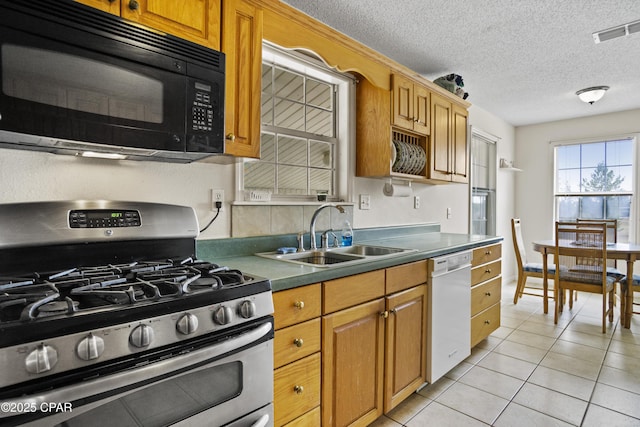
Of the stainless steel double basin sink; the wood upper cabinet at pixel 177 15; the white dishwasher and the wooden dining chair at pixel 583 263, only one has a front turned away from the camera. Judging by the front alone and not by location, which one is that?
the wooden dining chair

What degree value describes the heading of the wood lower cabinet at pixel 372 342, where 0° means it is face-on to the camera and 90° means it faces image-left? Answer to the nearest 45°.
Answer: approximately 315°

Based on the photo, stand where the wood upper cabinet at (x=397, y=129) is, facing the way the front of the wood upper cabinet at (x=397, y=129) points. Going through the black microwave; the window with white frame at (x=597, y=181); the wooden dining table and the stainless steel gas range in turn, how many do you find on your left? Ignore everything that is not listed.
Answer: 2

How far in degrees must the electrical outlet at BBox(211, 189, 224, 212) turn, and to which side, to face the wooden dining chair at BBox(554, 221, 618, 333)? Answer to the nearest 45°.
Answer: approximately 45° to its left

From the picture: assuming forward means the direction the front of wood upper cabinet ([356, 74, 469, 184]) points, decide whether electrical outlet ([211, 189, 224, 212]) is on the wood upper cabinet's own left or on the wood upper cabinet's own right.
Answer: on the wood upper cabinet's own right

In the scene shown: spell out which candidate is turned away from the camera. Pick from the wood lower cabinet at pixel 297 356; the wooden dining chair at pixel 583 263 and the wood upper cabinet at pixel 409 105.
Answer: the wooden dining chair

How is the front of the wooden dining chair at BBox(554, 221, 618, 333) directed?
away from the camera

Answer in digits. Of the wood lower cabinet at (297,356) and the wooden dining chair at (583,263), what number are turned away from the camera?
1

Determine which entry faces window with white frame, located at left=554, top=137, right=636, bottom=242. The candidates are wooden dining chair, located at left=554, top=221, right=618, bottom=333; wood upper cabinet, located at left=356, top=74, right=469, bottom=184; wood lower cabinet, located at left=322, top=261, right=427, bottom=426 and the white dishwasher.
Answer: the wooden dining chair

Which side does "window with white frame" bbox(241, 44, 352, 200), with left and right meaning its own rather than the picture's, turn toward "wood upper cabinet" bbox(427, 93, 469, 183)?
left

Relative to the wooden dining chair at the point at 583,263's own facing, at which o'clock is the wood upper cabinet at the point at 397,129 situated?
The wood upper cabinet is roughly at 7 o'clock from the wooden dining chair.

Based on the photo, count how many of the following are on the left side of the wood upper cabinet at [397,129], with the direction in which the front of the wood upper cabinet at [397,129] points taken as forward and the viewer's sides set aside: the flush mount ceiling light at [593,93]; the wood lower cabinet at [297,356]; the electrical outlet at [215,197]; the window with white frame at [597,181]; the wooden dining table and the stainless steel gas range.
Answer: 3

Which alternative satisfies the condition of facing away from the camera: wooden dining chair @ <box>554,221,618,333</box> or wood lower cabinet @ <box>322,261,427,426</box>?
the wooden dining chair

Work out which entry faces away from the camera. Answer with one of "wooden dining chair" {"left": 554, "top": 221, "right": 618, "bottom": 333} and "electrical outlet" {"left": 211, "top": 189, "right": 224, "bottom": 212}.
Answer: the wooden dining chair

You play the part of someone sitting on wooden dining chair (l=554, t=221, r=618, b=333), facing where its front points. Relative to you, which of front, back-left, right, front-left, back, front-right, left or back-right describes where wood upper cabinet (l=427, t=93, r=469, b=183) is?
back-left

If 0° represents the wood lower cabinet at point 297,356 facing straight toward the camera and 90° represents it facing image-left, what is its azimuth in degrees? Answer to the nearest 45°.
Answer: approximately 315°
